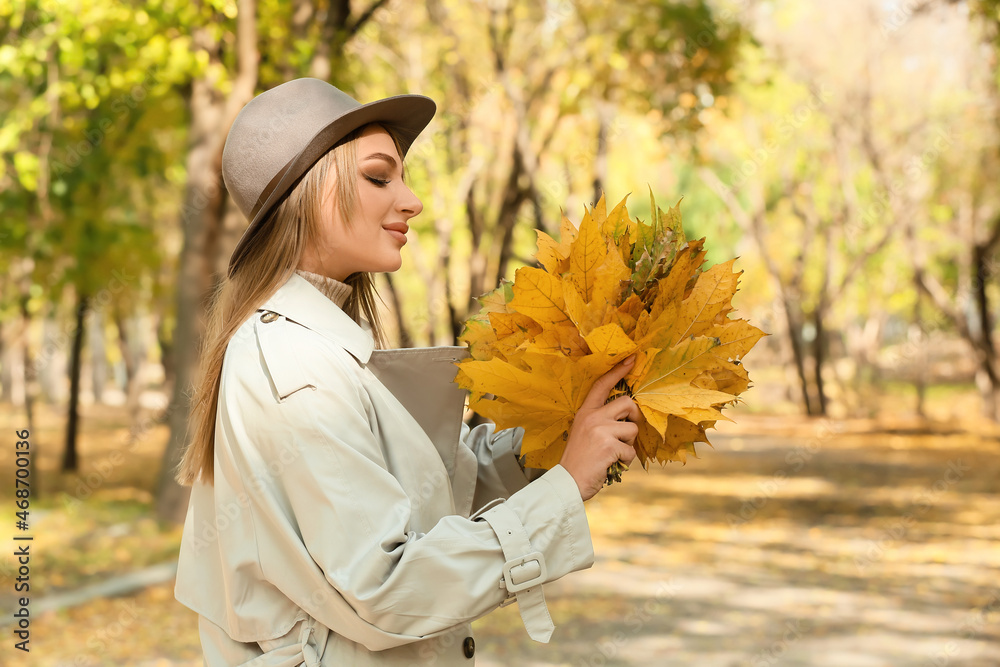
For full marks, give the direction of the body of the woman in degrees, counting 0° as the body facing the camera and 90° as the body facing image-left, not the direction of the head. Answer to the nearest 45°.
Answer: approximately 270°

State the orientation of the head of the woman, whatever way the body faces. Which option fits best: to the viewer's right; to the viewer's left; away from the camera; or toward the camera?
to the viewer's right
